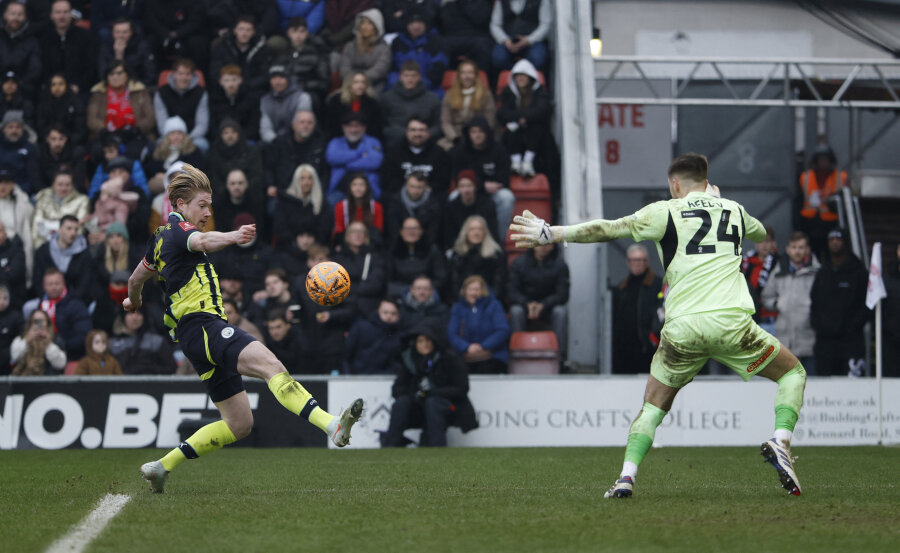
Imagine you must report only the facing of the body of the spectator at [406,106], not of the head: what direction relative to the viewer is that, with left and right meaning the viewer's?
facing the viewer

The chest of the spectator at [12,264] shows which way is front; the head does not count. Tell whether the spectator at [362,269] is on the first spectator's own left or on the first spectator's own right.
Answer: on the first spectator's own left

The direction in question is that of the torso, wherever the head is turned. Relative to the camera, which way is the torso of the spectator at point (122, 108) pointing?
toward the camera

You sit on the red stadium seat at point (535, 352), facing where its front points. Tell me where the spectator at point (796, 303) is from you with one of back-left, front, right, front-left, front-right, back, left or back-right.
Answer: left

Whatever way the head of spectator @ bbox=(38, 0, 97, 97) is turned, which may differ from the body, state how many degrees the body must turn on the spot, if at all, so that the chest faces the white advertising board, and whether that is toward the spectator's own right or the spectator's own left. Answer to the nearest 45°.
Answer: approximately 45° to the spectator's own left

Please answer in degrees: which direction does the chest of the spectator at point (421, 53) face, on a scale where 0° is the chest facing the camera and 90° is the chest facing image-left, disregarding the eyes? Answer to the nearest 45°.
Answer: approximately 0°

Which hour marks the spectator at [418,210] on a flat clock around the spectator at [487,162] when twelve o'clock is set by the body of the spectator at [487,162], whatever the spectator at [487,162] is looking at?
the spectator at [418,210] is roughly at 2 o'clock from the spectator at [487,162].

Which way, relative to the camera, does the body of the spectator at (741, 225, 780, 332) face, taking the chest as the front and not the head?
toward the camera

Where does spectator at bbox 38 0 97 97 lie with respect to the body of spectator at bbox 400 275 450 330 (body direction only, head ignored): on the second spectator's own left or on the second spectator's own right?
on the second spectator's own right

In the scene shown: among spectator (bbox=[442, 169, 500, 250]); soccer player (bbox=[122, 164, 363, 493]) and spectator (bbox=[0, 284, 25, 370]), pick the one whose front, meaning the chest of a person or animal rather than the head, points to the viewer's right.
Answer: the soccer player

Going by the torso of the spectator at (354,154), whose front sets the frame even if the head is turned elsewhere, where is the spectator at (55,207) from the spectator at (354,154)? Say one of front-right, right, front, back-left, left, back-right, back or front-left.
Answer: right

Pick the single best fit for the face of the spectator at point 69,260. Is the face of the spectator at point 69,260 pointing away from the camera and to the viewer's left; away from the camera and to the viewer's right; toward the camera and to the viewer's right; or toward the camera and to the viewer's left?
toward the camera and to the viewer's right
